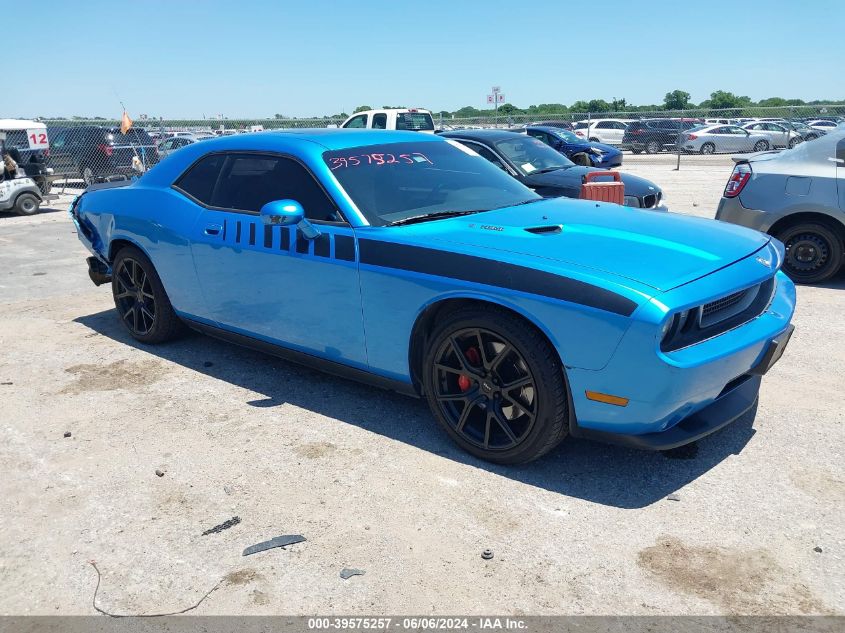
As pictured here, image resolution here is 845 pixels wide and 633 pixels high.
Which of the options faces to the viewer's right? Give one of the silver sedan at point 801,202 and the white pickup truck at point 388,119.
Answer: the silver sedan

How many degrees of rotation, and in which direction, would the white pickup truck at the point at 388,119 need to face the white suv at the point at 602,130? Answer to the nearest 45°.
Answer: approximately 90° to its right

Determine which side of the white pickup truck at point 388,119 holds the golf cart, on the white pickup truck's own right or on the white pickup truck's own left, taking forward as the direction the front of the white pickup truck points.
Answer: on the white pickup truck's own left

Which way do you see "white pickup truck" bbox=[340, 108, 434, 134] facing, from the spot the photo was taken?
facing away from the viewer and to the left of the viewer

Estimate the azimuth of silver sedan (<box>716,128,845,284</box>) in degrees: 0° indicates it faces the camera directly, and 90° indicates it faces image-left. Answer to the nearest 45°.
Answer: approximately 270°

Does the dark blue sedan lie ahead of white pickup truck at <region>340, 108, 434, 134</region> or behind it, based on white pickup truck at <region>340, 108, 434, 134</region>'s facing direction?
behind

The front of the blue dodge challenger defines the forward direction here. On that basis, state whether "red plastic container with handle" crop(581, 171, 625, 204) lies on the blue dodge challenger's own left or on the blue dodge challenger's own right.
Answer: on the blue dodge challenger's own left
